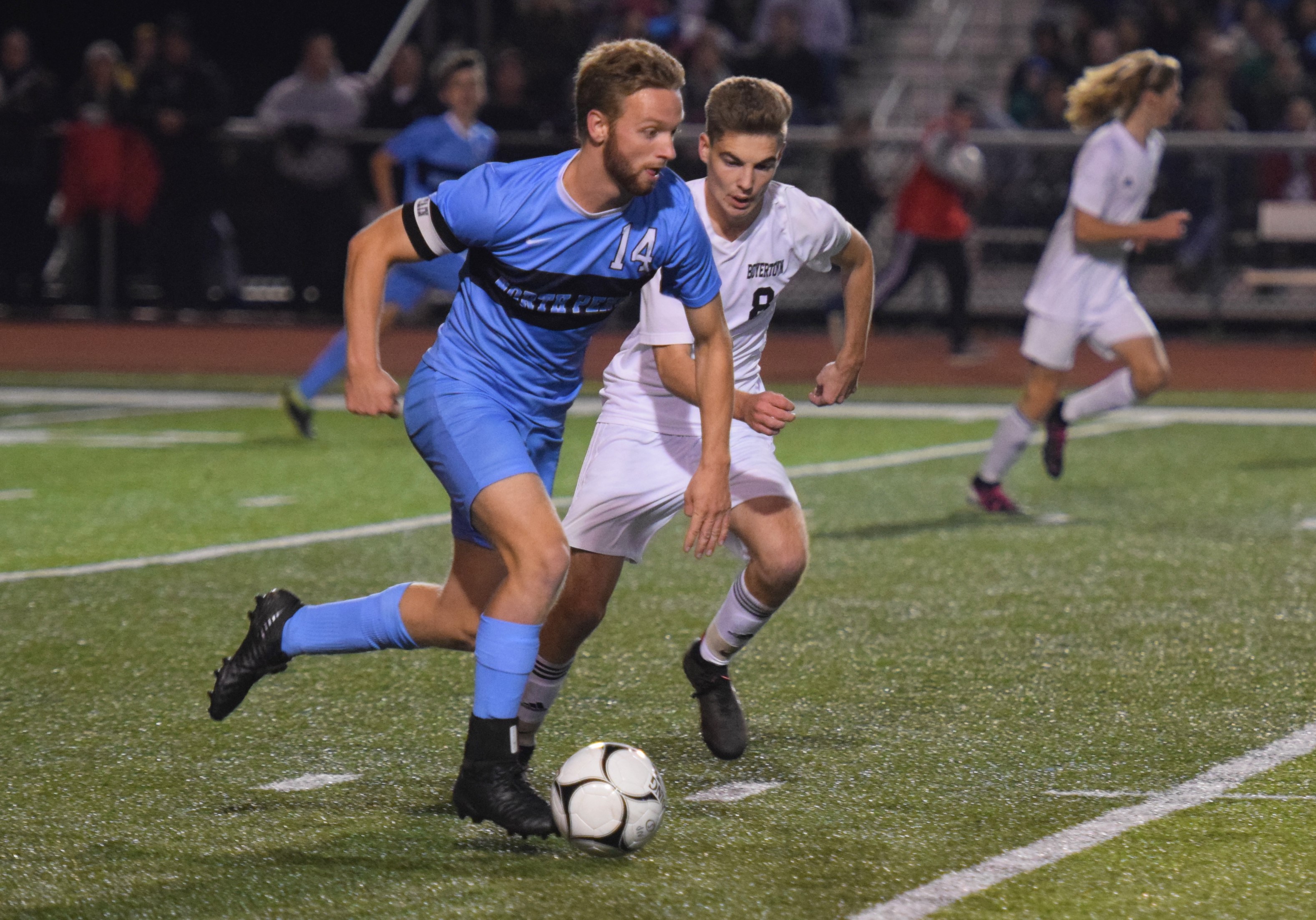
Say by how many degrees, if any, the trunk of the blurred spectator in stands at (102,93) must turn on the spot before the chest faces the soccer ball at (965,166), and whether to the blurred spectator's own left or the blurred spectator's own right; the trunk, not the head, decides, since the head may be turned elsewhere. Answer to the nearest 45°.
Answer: approximately 45° to the blurred spectator's own left

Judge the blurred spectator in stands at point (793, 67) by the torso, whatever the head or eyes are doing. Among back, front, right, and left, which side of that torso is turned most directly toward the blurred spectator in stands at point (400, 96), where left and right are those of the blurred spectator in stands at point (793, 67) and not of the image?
right

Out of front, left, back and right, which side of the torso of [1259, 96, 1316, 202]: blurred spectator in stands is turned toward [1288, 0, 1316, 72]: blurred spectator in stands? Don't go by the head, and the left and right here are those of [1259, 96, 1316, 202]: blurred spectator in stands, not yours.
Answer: back

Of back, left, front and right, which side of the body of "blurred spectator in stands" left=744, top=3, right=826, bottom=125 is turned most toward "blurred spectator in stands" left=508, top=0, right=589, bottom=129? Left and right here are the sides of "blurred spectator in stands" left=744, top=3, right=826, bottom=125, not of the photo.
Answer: right
